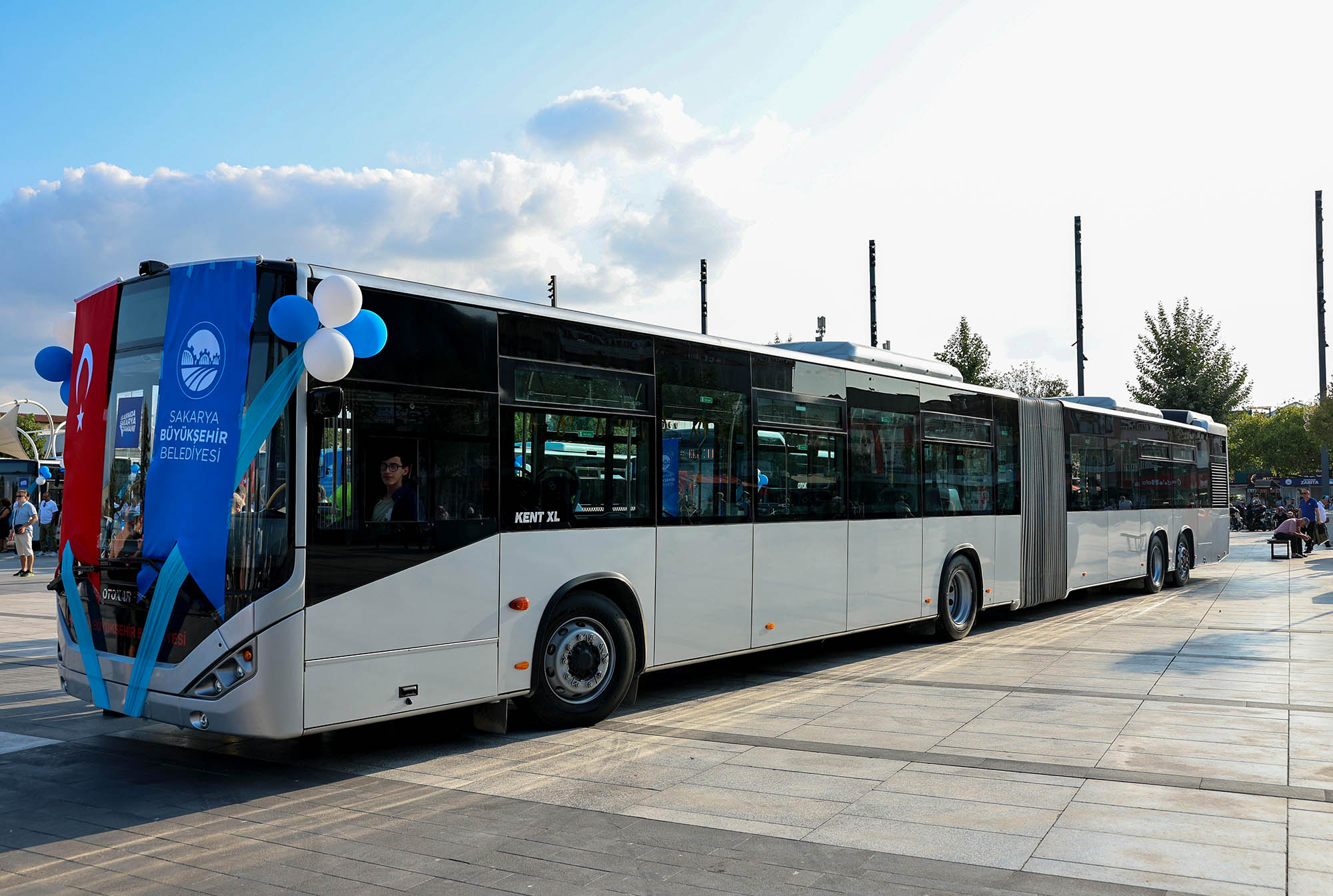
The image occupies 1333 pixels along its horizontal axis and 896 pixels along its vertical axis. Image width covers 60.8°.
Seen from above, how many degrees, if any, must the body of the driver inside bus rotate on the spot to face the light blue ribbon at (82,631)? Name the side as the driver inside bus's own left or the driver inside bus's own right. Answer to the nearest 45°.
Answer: approximately 45° to the driver inside bus's own right

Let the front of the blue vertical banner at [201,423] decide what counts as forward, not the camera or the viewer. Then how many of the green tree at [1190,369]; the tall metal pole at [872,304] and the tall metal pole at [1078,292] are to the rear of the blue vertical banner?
3

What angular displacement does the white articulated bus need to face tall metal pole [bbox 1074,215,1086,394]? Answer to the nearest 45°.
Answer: approximately 180°

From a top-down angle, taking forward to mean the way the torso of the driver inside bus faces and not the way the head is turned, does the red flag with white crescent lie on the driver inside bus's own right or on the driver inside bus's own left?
on the driver inside bus's own right
